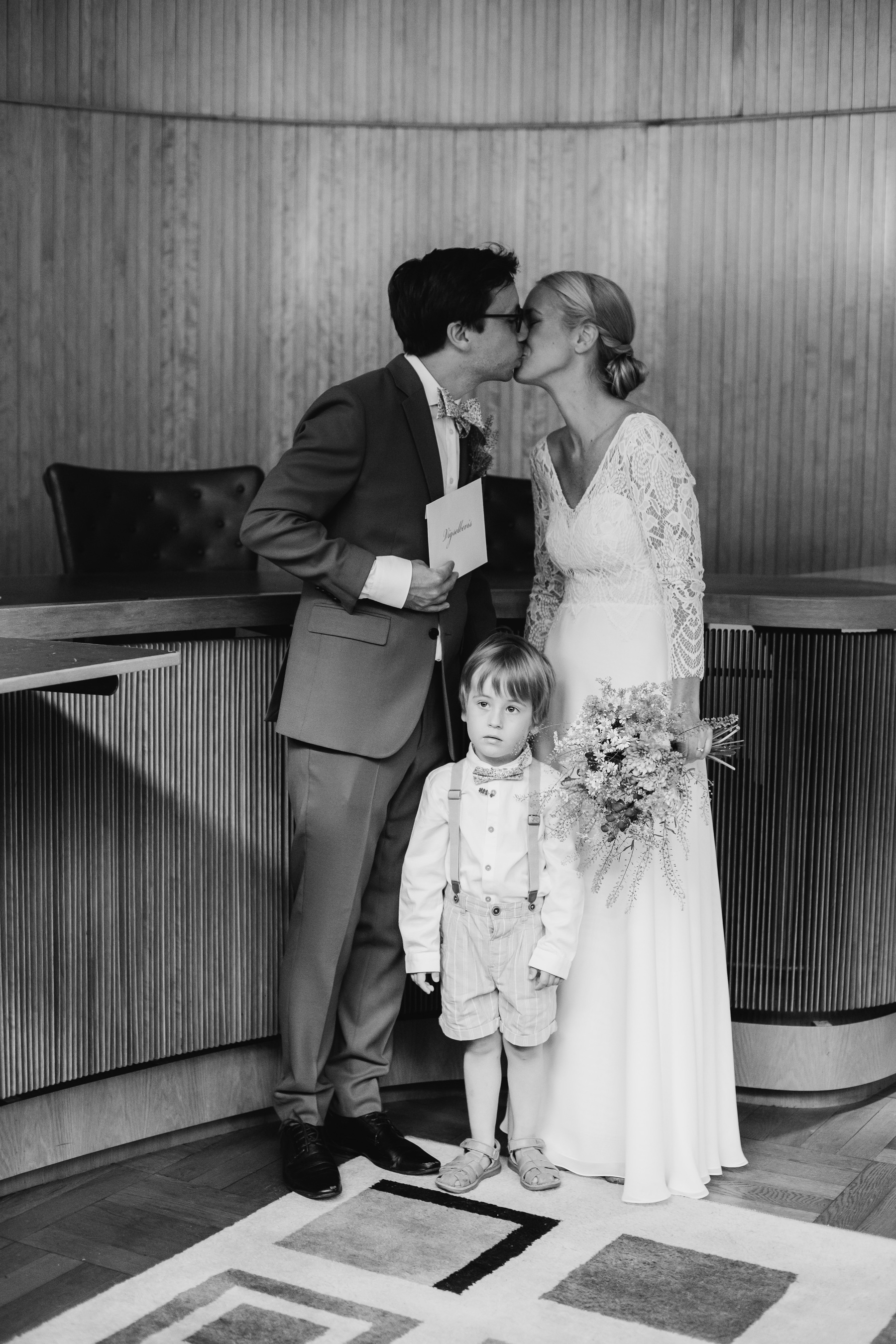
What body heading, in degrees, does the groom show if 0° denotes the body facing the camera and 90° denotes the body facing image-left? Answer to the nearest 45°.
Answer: approximately 315°

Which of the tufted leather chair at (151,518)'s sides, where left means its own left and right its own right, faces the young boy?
front

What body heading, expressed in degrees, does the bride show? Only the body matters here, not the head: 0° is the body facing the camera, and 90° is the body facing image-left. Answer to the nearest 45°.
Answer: approximately 45°

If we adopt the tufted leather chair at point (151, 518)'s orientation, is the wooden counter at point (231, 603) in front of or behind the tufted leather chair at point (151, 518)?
in front

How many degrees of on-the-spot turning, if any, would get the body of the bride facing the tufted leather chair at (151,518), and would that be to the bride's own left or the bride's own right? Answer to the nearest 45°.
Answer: approximately 90° to the bride's own right

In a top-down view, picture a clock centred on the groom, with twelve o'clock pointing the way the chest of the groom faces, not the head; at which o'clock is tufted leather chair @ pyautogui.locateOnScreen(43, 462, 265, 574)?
The tufted leather chair is roughly at 7 o'clock from the groom.

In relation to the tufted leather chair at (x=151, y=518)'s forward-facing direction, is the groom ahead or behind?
ahead

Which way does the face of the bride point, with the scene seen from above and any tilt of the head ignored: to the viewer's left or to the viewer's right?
to the viewer's left

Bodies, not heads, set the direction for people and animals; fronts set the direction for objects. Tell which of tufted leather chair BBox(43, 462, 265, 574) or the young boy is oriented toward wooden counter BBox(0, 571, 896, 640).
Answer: the tufted leather chair

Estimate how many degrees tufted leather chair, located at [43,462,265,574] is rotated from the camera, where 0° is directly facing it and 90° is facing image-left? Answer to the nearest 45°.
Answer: approximately 0°

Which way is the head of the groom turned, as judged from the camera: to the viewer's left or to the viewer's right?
to the viewer's right

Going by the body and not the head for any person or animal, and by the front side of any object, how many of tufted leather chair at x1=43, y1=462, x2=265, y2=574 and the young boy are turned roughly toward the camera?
2
